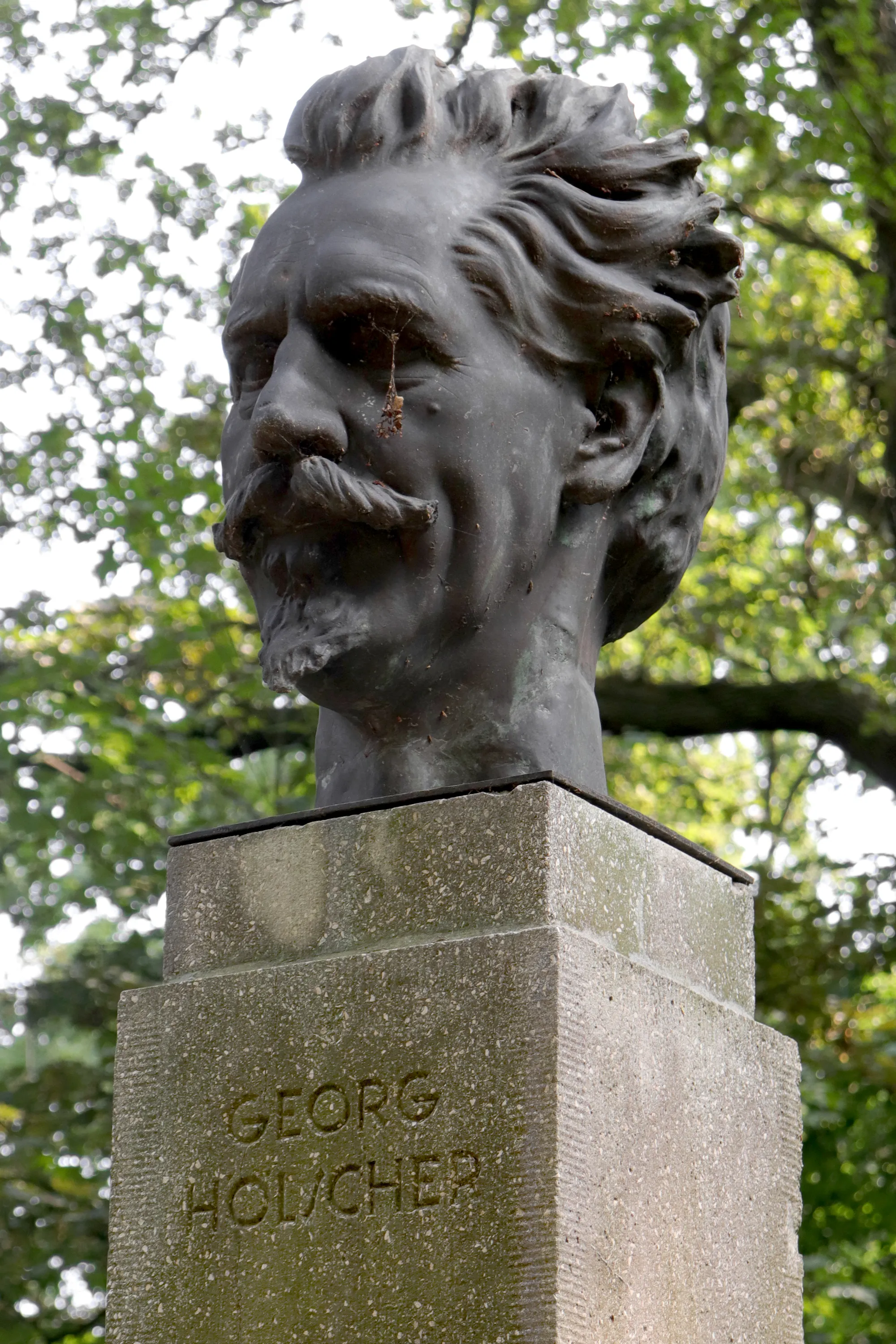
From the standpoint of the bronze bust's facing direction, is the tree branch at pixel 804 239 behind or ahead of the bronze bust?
behind

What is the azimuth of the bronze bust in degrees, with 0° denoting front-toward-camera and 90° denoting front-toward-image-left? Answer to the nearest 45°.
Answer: approximately 45°

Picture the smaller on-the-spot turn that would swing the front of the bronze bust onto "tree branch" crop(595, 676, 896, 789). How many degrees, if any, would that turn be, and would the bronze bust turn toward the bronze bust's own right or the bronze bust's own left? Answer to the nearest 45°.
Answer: approximately 135° to the bronze bust's own right
